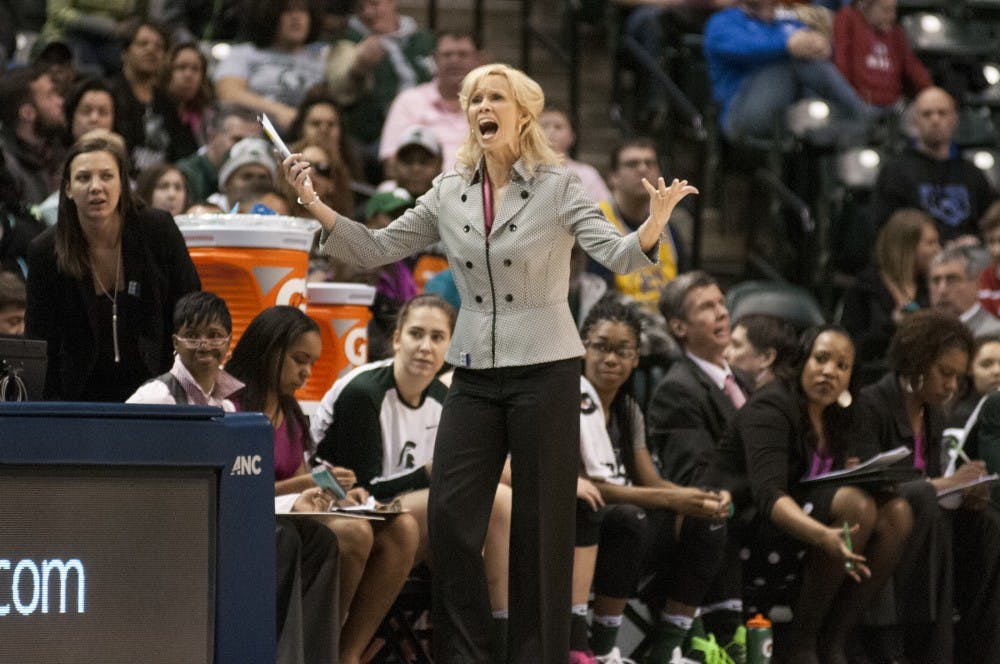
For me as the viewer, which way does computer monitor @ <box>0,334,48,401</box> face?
facing away from the viewer

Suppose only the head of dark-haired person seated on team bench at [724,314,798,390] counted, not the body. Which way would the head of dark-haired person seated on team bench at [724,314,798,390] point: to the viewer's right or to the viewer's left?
to the viewer's left

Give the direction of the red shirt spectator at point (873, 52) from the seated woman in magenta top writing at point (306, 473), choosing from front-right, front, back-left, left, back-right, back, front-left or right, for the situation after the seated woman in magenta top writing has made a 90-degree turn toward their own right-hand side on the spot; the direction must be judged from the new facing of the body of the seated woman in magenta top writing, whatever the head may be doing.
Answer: back

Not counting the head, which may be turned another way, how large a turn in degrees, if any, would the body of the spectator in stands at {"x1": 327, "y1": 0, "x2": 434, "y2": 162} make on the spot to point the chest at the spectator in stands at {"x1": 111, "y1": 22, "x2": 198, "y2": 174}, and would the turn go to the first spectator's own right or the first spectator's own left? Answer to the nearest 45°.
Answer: approximately 45° to the first spectator's own right

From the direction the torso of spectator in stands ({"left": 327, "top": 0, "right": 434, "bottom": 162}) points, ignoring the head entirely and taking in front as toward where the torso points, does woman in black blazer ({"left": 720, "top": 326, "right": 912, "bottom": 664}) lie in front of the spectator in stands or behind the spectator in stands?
in front

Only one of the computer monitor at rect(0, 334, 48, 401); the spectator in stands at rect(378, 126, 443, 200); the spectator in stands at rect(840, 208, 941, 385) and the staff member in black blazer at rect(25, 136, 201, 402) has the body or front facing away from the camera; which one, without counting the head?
the computer monitor
